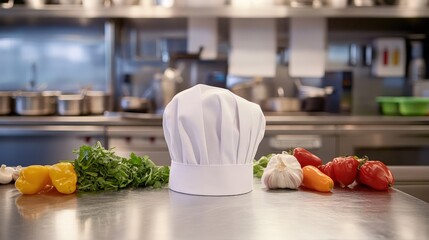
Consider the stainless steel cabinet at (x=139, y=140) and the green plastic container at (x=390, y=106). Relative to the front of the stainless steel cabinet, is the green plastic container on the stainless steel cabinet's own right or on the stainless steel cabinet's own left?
on the stainless steel cabinet's own left

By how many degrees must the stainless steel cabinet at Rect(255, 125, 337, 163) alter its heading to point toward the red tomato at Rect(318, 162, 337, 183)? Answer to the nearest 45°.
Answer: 0° — it already faces it

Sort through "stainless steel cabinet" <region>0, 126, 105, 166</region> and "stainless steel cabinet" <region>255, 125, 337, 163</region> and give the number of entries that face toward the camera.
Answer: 2

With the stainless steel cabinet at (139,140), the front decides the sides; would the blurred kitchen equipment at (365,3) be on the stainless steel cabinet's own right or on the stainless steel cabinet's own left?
on the stainless steel cabinet's own left

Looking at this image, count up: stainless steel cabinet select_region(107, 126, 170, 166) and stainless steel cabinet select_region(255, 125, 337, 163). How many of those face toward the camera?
2

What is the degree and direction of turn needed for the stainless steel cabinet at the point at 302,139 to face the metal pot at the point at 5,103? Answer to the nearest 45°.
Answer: approximately 90° to its right

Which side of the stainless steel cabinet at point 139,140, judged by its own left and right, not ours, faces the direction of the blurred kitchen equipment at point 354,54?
left

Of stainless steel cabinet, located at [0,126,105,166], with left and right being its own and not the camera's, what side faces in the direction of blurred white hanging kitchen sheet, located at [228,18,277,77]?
left
